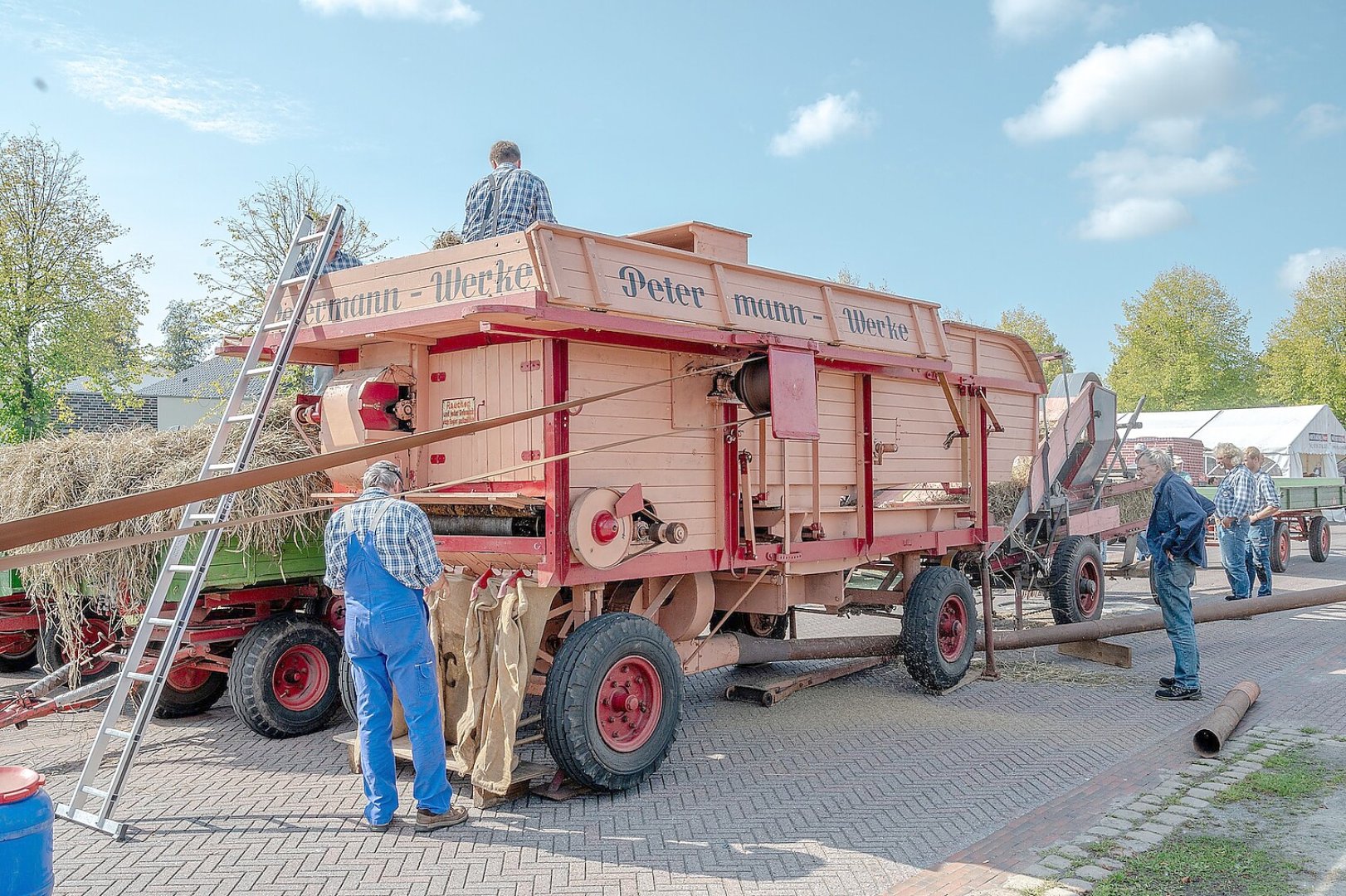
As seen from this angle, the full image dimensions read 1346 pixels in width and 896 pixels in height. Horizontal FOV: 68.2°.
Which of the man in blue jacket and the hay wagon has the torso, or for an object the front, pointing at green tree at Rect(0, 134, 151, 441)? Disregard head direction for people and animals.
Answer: the man in blue jacket

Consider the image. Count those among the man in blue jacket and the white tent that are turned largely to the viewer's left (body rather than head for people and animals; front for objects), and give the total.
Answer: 1

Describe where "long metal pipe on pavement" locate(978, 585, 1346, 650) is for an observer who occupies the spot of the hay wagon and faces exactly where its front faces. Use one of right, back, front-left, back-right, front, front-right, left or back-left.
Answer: back-left

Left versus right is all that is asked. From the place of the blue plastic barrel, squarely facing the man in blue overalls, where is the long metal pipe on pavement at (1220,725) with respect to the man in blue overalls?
right

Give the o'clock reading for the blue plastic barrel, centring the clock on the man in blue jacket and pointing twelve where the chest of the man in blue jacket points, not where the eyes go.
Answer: The blue plastic barrel is roughly at 10 o'clock from the man in blue jacket.

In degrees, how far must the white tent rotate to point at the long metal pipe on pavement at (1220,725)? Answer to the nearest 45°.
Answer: approximately 45° to its right

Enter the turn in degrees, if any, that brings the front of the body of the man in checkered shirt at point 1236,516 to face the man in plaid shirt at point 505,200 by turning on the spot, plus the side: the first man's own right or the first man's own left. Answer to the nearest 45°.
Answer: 0° — they already face them

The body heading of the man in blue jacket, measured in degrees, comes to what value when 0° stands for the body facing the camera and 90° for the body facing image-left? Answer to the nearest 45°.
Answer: approximately 90°
